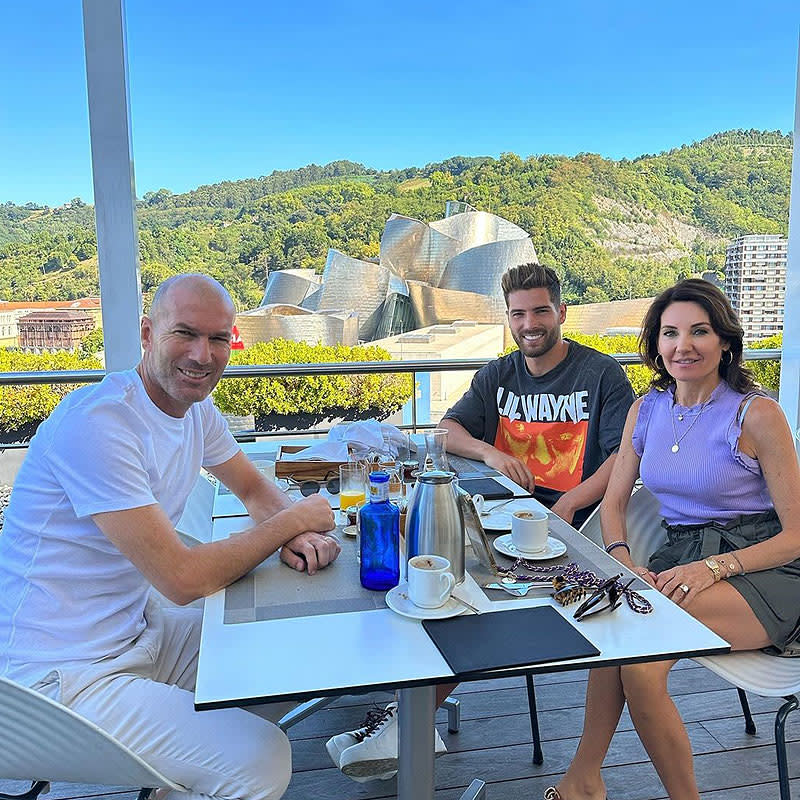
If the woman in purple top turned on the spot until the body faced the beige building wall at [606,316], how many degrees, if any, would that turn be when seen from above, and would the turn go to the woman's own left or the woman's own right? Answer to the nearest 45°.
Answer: approximately 135° to the woman's own right

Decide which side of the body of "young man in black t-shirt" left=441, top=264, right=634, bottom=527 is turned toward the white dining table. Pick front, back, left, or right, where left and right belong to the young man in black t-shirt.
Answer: front

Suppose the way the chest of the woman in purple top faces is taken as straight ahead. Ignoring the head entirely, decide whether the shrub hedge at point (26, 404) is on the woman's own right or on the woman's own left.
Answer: on the woman's own right

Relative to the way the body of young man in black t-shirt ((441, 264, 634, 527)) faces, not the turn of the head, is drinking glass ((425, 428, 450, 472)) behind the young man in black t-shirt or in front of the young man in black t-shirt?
in front

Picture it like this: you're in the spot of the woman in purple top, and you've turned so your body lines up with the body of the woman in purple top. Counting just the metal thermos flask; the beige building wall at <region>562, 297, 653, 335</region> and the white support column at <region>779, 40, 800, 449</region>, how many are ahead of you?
1

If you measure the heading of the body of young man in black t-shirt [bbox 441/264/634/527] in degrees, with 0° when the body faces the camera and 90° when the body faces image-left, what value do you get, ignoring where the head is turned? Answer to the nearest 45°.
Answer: approximately 0°

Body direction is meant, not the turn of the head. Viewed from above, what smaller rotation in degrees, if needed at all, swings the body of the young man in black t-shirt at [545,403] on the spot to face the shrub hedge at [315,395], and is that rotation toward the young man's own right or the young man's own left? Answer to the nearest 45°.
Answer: approximately 135° to the young man's own right

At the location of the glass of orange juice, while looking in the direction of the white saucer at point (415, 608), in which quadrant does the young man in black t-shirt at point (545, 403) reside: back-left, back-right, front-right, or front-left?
back-left

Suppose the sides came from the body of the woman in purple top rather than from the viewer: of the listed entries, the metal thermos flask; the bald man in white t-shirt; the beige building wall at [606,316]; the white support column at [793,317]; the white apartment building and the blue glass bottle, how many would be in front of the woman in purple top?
3

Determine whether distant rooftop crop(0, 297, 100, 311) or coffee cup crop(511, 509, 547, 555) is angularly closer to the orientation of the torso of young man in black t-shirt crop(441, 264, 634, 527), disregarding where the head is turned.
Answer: the coffee cup

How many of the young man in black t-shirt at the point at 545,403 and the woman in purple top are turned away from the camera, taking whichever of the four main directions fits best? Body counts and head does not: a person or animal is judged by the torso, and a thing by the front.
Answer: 0
